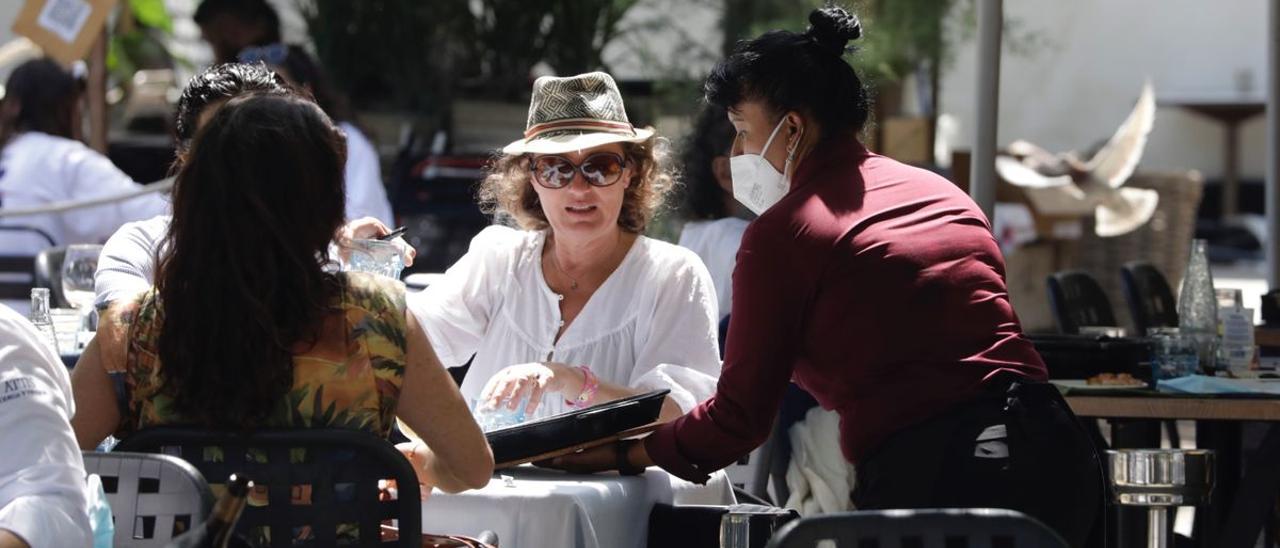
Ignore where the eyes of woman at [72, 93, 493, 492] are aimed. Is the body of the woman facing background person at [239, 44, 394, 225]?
yes

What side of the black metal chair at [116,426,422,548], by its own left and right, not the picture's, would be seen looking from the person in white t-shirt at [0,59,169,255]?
front

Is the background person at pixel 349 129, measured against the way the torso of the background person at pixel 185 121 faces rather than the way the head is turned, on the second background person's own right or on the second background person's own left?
on the second background person's own left

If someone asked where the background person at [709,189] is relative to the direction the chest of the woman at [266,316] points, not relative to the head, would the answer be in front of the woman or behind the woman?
in front

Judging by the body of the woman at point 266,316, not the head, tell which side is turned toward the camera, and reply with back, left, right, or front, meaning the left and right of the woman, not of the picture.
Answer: back

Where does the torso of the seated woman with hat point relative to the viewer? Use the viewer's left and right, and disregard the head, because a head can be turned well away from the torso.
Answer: facing the viewer

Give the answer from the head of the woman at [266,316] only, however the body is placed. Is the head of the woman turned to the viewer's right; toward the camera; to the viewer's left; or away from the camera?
away from the camera

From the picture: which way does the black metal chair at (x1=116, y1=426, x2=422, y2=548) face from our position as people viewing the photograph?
facing away from the viewer

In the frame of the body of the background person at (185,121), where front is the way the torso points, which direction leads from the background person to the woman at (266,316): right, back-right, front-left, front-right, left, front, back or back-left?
front-right

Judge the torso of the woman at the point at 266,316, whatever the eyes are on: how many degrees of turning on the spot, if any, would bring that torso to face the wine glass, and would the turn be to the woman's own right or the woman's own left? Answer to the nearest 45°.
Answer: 0° — they already face it

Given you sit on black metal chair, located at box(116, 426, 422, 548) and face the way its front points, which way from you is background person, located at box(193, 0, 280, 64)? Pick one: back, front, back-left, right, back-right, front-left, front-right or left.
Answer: front
